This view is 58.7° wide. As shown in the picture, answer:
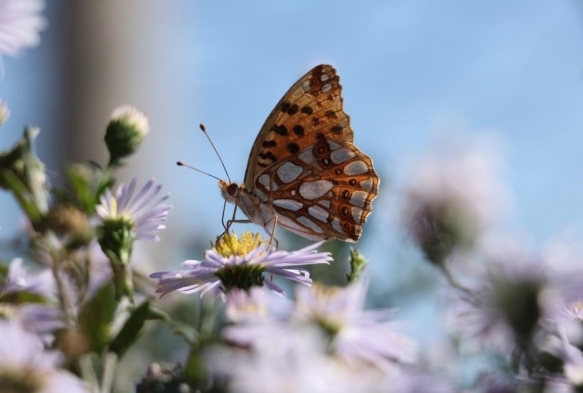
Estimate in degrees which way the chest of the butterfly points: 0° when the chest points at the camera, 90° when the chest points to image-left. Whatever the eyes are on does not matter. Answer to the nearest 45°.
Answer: approximately 90°

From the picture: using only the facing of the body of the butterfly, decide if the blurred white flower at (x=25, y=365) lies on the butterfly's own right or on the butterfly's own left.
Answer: on the butterfly's own left

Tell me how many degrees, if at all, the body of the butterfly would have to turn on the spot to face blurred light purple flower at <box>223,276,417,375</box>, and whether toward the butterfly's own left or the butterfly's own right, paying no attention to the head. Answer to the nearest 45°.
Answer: approximately 90° to the butterfly's own left

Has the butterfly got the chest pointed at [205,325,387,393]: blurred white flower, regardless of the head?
no

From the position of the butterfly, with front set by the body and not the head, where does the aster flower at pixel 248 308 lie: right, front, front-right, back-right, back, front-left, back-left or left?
left

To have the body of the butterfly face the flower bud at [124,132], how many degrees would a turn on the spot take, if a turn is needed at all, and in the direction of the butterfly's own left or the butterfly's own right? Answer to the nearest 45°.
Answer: approximately 45° to the butterfly's own left

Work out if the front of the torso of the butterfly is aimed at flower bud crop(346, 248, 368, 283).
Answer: no
